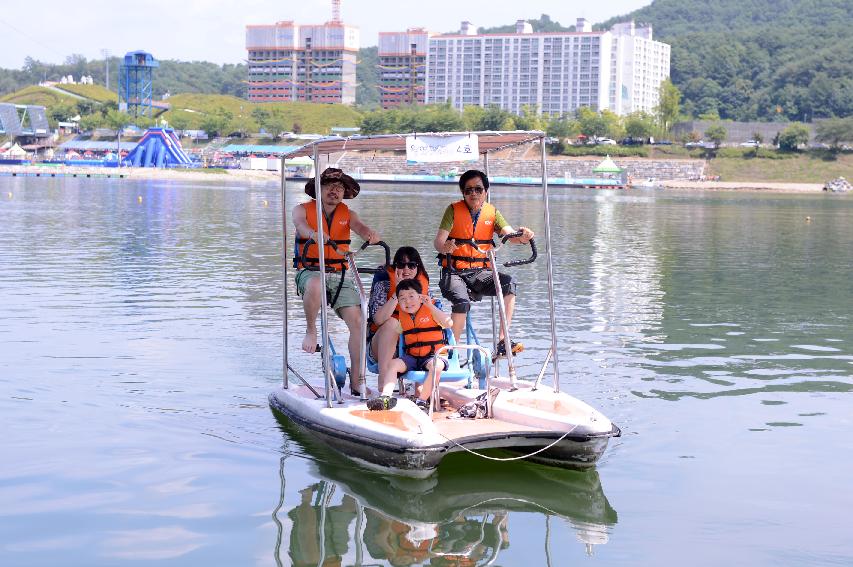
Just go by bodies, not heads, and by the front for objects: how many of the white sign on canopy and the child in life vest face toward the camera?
2

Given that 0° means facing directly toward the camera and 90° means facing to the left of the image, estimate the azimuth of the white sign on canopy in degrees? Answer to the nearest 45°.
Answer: approximately 0°

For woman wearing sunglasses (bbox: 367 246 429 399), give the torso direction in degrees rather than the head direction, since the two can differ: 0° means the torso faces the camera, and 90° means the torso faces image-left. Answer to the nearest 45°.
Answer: approximately 315°

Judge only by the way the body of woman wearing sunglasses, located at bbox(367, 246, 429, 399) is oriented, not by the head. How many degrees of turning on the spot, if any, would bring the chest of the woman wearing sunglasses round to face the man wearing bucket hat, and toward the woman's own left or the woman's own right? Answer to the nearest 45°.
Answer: approximately 90° to the woman's own right

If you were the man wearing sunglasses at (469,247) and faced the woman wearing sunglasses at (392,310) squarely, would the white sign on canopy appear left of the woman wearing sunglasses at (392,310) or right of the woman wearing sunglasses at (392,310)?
left

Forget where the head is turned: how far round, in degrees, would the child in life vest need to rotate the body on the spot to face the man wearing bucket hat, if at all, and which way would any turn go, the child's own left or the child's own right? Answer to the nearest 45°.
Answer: approximately 135° to the child's own right
